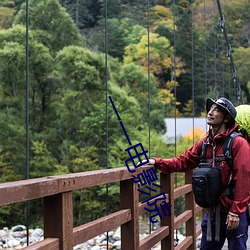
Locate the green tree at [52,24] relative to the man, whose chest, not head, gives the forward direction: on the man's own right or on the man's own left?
on the man's own right

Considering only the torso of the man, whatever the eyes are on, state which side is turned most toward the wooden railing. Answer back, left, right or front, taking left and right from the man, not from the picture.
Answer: front

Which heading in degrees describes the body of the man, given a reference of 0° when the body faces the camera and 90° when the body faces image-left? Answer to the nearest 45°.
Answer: approximately 45°

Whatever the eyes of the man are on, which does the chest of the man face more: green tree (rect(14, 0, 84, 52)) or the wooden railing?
the wooden railing
